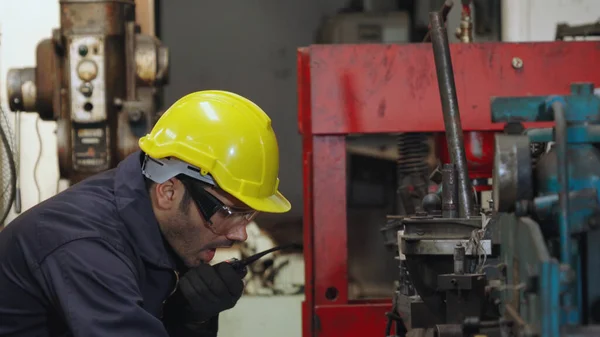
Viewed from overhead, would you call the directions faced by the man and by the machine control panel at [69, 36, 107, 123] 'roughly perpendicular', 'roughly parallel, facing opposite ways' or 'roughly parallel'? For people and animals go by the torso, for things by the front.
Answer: roughly perpendicular

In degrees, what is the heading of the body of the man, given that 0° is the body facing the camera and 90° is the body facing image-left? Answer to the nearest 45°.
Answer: approximately 270°

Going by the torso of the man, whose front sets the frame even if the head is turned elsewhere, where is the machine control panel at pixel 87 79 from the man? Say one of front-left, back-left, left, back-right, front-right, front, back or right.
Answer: left

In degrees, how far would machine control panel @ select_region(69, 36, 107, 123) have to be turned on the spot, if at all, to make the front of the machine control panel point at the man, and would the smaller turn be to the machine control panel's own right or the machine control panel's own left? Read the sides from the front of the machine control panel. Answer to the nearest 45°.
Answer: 0° — it already faces them

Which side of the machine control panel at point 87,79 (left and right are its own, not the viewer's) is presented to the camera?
front

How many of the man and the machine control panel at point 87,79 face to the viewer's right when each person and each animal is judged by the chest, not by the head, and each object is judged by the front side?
1

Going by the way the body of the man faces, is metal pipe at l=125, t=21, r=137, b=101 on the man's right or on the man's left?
on the man's left

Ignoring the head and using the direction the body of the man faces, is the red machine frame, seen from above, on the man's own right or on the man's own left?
on the man's own left

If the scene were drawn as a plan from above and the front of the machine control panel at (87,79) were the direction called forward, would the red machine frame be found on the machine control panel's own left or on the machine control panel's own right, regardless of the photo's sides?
on the machine control panel's own left

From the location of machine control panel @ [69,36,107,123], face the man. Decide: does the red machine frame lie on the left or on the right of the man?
left

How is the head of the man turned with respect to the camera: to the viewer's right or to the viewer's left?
to the viewer's right

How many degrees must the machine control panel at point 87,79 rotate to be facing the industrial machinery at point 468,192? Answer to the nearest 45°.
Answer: approximately 45° to its left
